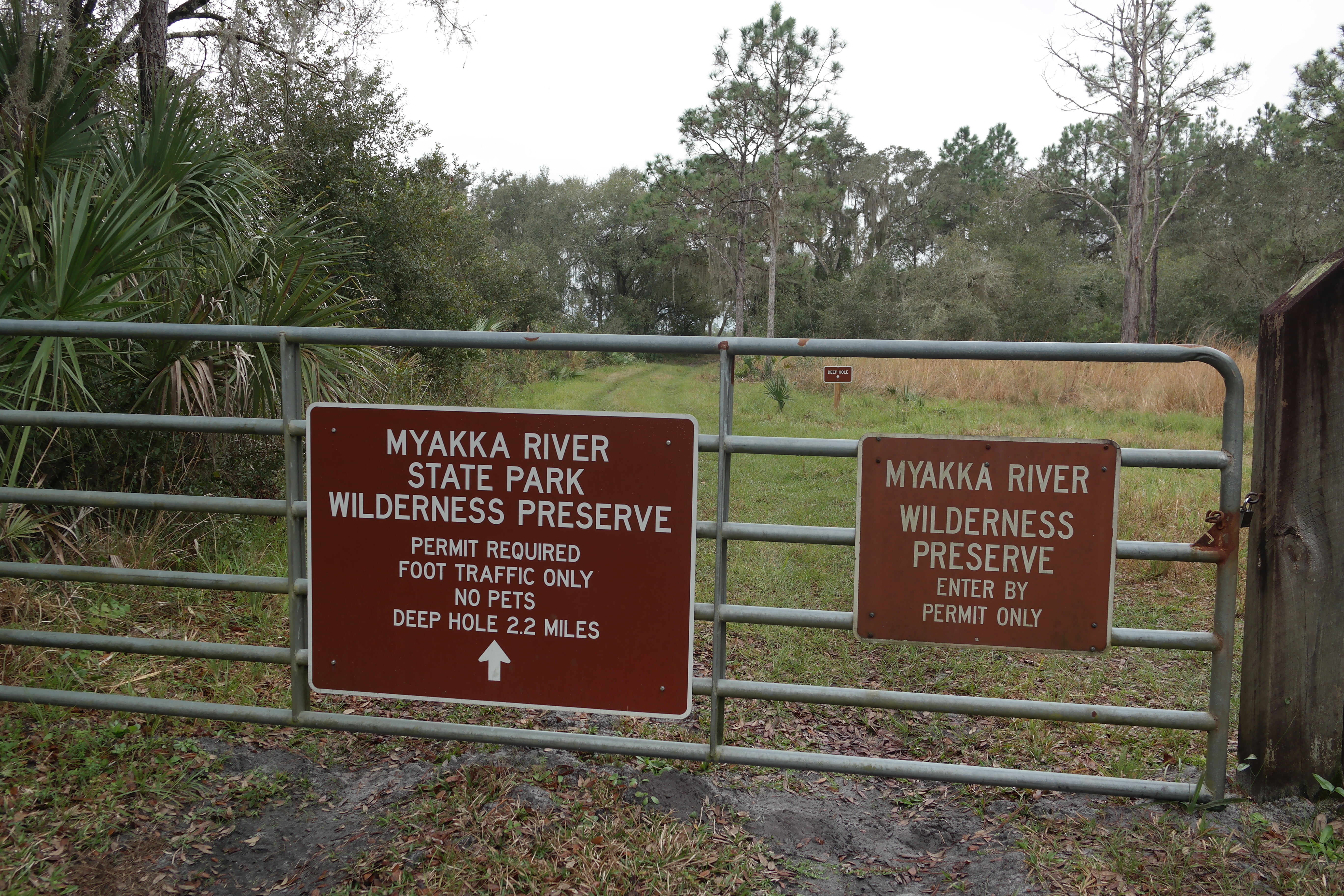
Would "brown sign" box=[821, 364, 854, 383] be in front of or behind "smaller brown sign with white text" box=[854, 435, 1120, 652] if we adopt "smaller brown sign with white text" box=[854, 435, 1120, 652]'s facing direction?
behind

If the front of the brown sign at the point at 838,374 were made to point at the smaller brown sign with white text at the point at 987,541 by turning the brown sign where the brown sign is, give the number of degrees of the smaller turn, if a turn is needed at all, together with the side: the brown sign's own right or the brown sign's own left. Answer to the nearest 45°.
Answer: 0° — it already faces it

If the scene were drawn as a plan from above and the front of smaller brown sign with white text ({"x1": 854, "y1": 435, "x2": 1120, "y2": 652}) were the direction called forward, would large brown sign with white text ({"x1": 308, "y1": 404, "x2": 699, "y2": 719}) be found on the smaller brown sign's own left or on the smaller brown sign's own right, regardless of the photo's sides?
on the smaller brown sign's own right

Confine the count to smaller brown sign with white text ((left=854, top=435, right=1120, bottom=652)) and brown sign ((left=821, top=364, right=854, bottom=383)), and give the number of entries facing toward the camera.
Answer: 2

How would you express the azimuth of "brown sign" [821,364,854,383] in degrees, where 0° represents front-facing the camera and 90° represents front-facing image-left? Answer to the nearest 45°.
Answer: approximately 0°

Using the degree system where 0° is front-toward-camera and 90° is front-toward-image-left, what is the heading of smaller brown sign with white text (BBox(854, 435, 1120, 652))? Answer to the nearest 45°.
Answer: approximately 0°

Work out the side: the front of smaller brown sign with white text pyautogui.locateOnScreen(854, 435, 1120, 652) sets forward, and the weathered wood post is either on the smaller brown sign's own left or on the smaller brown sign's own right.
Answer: on the smaller brown sign's own left
